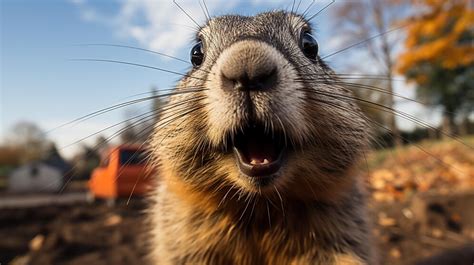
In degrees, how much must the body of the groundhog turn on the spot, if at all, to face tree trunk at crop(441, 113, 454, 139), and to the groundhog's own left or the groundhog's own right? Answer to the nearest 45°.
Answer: approximately 135° to the groundhog's own left

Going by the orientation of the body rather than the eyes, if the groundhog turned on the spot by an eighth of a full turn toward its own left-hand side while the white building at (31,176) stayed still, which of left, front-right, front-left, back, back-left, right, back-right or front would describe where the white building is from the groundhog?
back

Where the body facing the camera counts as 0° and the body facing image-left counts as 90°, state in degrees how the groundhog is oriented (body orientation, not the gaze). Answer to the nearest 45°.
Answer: approximately 0°
